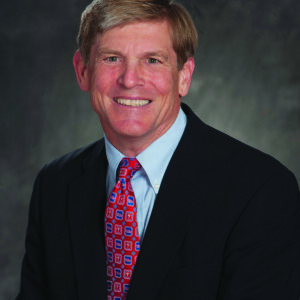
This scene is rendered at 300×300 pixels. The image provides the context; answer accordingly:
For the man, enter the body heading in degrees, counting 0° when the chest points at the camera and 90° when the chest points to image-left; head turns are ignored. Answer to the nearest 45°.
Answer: approximately 45°

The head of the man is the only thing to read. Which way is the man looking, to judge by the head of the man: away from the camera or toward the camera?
toward the camera
